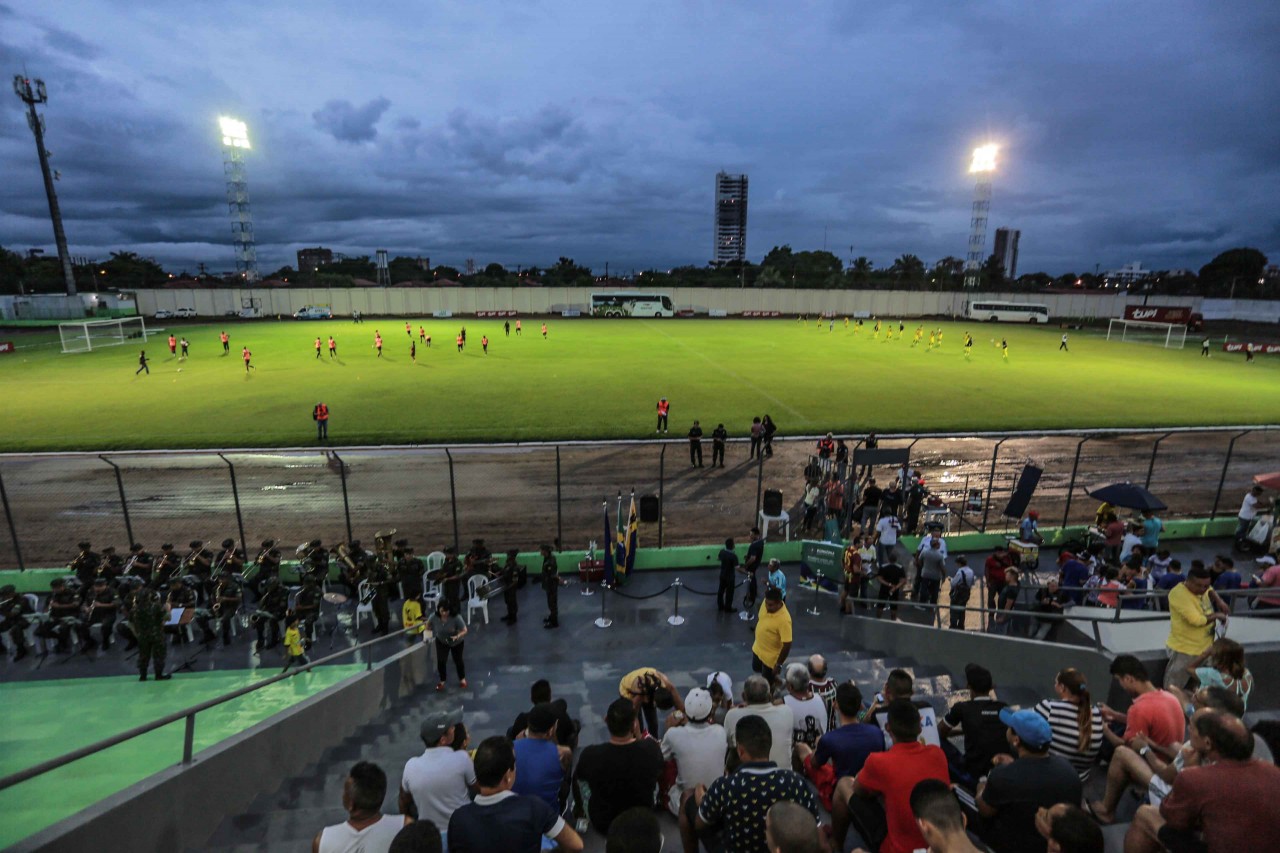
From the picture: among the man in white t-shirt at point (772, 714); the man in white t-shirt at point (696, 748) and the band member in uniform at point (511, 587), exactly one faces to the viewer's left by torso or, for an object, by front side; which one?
the band member in uniform

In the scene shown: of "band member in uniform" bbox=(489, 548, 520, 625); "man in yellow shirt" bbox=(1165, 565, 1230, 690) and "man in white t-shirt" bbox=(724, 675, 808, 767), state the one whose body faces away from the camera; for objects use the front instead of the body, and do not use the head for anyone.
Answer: the man in white t-shirt

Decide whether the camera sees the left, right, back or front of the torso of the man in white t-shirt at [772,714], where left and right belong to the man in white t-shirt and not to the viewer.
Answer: back

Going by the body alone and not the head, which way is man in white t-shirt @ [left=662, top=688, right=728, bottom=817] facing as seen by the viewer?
away from the camera

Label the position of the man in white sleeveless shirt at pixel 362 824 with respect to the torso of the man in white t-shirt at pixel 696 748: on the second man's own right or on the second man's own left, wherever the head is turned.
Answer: on the second man's own left

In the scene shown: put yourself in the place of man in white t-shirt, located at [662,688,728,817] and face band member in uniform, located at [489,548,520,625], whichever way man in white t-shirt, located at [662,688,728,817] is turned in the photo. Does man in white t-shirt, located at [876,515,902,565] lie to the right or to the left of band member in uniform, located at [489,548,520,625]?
right

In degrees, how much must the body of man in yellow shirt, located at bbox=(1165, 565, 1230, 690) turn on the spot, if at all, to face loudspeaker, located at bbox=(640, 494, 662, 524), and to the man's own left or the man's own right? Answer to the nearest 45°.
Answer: approximately 135° to the man's own right

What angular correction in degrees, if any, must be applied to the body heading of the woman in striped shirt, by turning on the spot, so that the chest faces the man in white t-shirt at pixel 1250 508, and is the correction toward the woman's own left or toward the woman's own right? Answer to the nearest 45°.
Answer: approximately 45° to the woman's own right

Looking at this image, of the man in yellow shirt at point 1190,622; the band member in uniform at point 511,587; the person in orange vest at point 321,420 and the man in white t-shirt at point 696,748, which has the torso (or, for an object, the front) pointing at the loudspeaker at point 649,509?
the man in white t-shirt
